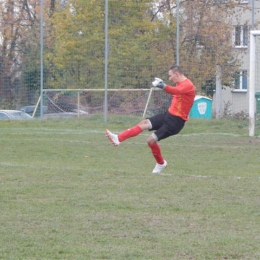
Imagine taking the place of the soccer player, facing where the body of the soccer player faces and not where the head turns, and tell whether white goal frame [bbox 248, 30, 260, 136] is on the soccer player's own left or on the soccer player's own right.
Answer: on the soccer player's own right

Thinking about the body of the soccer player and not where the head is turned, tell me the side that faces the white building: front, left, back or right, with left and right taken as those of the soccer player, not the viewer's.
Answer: right

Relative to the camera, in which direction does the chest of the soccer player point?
to the viewer's left

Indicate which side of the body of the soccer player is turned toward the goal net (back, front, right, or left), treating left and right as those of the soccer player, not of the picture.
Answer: right

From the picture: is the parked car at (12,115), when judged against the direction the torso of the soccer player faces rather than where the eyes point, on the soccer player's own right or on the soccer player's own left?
on the soccer player's own right

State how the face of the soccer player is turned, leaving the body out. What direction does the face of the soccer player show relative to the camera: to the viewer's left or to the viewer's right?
to the viewer's left

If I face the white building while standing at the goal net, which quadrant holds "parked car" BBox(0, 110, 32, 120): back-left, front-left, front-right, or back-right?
back-left
